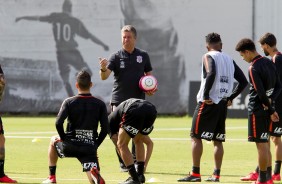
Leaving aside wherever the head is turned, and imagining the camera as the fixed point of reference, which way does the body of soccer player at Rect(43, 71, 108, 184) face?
away from the camera

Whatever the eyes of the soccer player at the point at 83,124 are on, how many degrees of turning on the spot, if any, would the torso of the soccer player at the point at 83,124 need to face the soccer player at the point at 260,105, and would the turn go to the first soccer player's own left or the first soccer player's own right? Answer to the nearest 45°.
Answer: approximately 90° to the first soccer player's own right

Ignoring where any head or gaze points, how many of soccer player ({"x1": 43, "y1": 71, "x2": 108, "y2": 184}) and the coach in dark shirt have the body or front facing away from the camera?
1

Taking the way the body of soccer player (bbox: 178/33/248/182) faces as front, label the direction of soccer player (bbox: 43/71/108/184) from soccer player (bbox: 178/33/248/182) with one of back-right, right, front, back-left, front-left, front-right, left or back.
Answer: left

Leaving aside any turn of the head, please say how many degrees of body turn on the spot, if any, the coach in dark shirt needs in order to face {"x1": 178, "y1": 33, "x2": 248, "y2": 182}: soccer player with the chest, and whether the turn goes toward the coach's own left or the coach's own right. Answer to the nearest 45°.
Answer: approximately 45° to the coach's own left

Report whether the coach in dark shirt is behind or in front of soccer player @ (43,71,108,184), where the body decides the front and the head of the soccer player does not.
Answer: in front

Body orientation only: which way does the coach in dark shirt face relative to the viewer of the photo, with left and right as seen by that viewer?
facing the viewer

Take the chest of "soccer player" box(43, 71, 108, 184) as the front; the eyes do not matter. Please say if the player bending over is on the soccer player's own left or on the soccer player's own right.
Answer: on the soccer player's own right

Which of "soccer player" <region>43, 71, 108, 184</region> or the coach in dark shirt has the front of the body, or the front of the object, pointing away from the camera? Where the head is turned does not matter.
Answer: the soccer player

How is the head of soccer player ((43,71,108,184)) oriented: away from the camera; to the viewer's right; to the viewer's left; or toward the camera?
away from the camera

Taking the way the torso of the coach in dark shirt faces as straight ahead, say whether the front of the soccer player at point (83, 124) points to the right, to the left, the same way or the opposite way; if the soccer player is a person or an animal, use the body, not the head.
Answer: the opposite way

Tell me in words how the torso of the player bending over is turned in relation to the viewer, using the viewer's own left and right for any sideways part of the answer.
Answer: facing away from the viewer and to the left of the viewer

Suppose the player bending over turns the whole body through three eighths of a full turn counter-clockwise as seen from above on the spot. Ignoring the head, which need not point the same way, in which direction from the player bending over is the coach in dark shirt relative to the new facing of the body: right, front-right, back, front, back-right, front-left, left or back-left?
back
